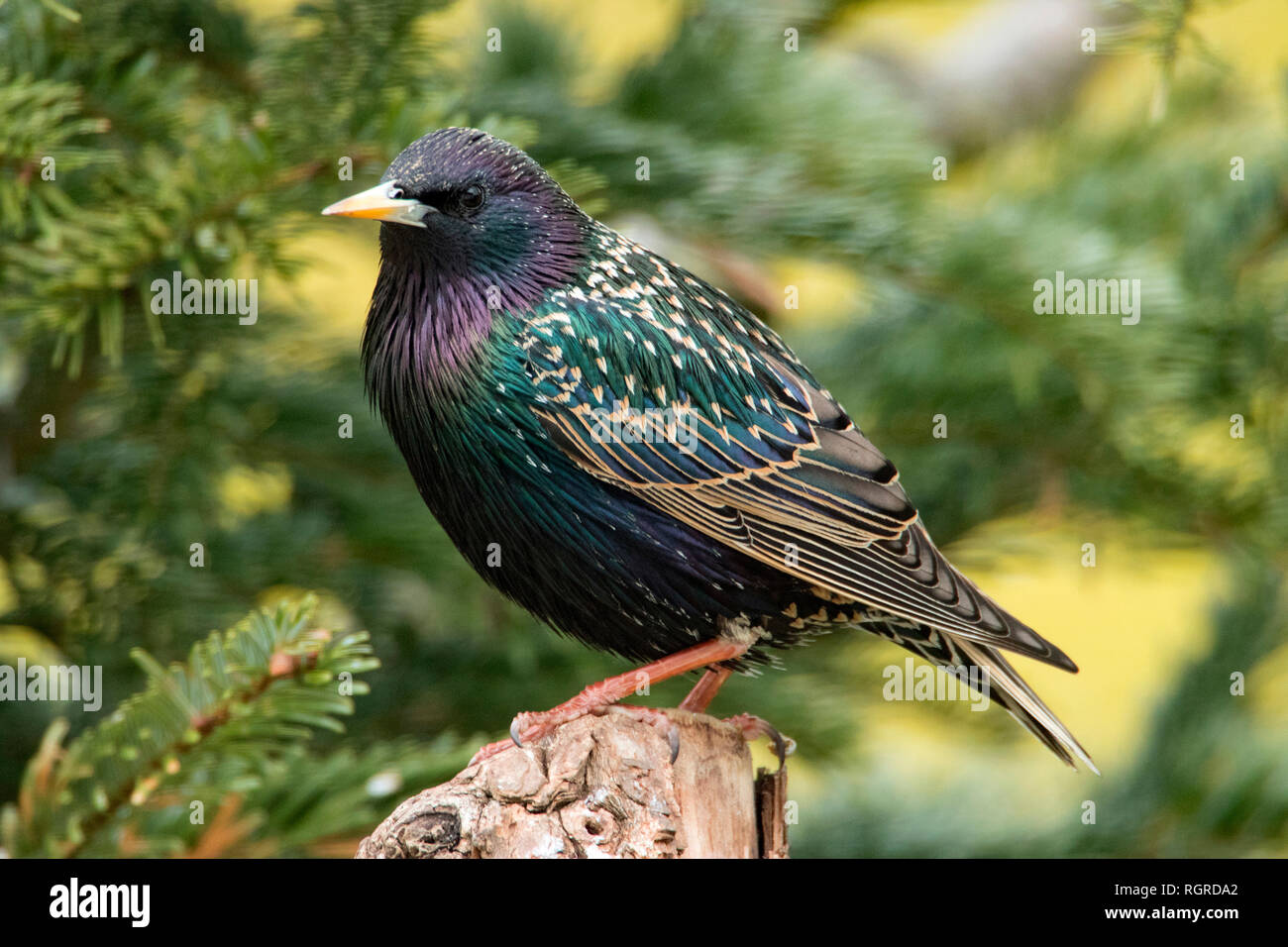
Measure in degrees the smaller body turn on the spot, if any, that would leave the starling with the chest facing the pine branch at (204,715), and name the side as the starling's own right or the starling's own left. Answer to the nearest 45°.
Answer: approximately 45° to the starling's own left

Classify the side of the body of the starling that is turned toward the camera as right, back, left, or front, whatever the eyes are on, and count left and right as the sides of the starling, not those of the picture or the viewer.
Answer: left
